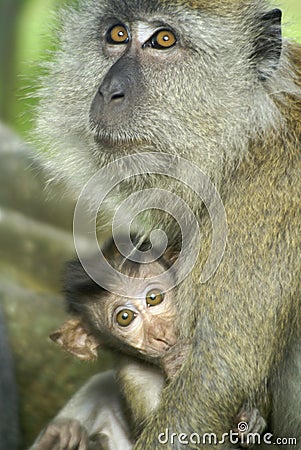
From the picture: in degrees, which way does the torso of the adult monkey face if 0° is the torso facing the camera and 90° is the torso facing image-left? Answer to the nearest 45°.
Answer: approximately 45°
